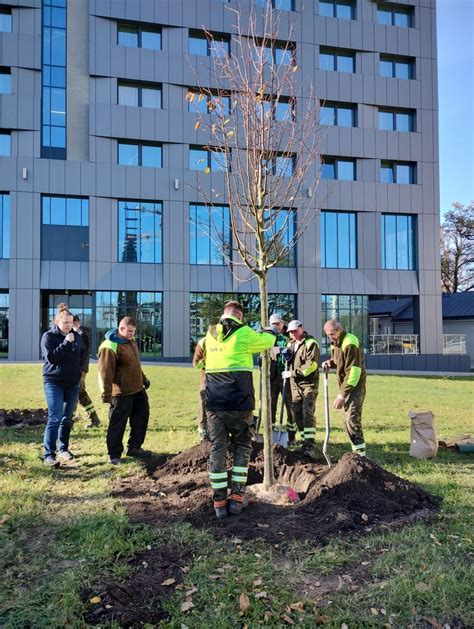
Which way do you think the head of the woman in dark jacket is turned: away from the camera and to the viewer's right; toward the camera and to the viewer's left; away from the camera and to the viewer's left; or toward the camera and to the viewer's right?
toward the camera and to the viewer's right

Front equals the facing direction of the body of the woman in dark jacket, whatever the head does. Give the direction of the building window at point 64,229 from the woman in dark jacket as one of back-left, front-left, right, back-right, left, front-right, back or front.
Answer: back-left

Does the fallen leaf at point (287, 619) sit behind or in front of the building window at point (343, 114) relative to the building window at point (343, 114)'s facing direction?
in front

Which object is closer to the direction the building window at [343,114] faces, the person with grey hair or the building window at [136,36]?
the person with grey hair

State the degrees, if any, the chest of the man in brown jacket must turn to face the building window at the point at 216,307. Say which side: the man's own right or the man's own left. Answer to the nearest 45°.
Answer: approximately 135° to the man's own left

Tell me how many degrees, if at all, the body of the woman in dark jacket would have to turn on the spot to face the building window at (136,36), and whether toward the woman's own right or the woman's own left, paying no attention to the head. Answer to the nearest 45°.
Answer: approximately 135° to the woman's own left

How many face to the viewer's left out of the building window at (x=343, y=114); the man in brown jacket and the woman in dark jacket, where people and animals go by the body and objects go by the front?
0

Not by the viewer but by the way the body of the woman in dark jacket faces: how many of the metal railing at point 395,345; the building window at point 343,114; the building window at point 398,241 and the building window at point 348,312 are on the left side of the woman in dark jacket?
4

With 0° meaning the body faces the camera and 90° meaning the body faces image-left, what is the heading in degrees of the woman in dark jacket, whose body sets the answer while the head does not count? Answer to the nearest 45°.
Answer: approximately 315°

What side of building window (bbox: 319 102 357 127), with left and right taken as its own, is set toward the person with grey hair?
front

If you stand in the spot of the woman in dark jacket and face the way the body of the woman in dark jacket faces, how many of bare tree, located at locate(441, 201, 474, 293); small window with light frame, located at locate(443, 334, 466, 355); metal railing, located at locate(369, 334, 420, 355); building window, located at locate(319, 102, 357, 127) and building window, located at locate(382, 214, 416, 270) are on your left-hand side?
5

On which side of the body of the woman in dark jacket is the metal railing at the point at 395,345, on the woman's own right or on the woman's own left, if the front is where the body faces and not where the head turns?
on the woman's own left

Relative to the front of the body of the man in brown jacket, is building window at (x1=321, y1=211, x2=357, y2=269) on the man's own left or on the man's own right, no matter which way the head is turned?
on the man's own left

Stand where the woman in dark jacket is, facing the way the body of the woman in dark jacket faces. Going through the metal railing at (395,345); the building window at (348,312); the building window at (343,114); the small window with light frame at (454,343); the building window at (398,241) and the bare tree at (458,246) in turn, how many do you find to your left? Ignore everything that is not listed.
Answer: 6

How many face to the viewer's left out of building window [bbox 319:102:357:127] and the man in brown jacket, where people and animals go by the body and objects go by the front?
0

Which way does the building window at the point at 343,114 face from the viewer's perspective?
toward the camera
